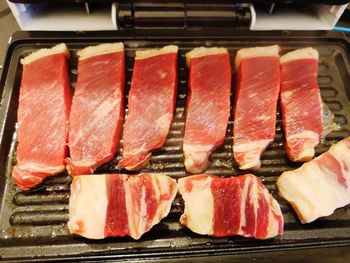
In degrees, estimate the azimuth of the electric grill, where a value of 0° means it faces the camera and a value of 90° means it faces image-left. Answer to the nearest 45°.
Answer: approximately 0°
